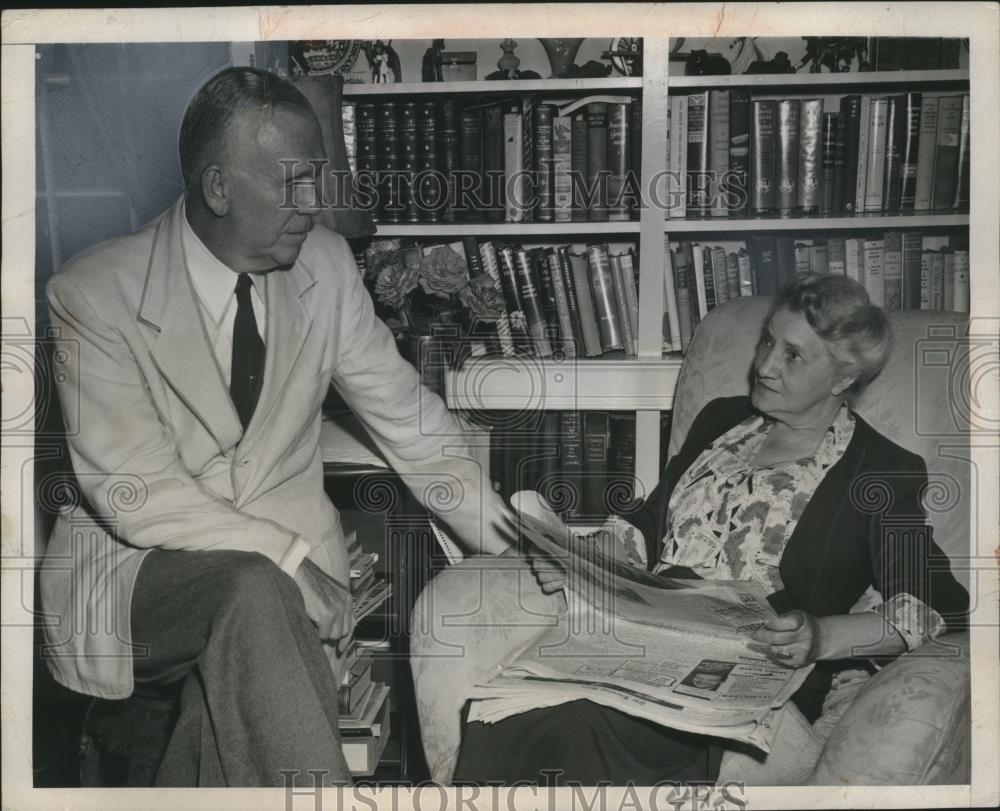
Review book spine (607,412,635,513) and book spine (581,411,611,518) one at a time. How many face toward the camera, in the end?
2

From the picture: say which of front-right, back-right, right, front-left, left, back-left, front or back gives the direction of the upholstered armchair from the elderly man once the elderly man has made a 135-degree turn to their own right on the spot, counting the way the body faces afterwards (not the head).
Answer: back

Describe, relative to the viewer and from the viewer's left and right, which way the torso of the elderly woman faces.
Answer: facing the viewer and to the left of the viewer

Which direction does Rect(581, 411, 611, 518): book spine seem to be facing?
toward the camera

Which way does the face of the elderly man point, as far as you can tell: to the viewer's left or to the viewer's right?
to the viewer's right

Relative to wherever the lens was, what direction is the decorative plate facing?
facing the viewer

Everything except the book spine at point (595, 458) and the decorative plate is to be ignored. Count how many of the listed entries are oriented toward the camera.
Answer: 2

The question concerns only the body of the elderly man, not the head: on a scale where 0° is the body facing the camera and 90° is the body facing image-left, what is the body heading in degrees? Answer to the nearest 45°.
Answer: approximately 315°
